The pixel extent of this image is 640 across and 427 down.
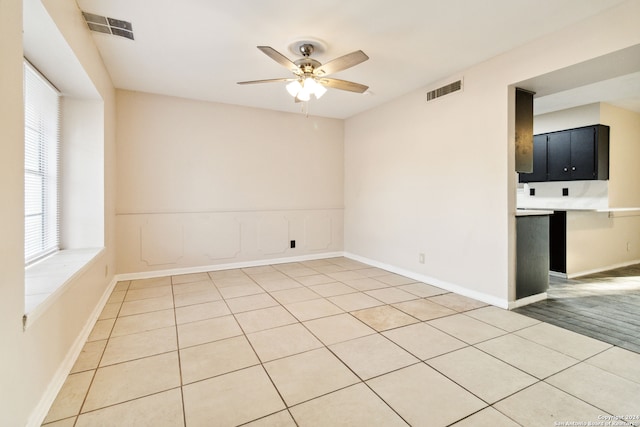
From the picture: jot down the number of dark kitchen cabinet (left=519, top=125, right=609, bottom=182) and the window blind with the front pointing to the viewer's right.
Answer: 1

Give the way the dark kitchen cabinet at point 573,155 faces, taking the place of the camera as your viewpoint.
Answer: facing the viewer and to the left of the viewer

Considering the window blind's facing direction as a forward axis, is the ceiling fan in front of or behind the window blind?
in front

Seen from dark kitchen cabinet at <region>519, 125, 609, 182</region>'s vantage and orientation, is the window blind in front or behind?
in front

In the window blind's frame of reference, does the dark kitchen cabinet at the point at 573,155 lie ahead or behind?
ahead

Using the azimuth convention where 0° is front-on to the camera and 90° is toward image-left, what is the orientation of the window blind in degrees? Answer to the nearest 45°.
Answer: approximately 270°

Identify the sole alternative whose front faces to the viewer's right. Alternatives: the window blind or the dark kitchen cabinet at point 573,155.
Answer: the window blind
